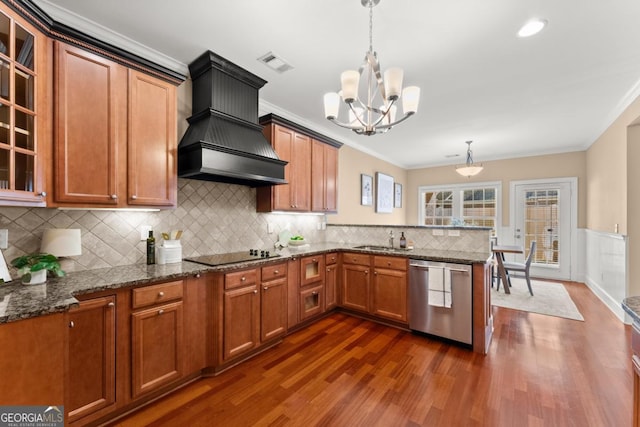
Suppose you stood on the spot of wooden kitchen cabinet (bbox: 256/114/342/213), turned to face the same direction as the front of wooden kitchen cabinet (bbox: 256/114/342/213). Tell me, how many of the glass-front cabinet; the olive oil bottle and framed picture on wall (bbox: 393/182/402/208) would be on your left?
1

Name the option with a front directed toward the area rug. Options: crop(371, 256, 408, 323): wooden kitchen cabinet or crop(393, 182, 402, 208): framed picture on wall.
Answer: the framed picture on wall

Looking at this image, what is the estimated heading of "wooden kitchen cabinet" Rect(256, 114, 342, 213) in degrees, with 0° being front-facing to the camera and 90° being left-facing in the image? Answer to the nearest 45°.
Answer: approximately 315°

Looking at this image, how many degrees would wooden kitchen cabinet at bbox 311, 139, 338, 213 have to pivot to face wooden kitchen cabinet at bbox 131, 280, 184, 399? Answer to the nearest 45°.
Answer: approximately 90° to its right

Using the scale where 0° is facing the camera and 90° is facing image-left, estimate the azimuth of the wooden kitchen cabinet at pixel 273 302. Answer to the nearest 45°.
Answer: approximately 315°

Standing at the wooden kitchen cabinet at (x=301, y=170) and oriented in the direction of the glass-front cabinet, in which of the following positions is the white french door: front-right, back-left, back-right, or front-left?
back-left

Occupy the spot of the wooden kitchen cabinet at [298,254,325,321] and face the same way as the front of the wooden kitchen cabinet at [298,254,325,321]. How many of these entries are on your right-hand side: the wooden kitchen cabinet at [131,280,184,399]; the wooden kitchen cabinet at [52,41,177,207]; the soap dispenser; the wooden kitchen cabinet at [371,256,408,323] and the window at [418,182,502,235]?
2
